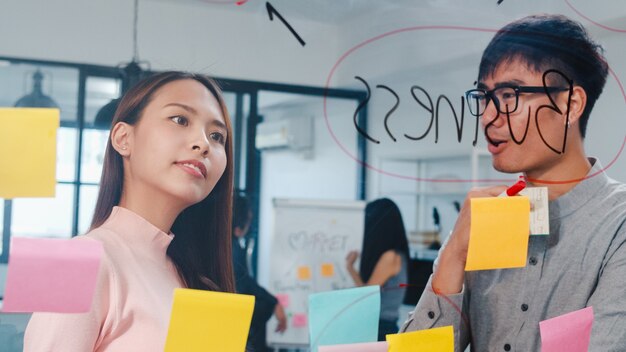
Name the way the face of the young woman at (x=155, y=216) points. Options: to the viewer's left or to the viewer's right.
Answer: to the viewer's right

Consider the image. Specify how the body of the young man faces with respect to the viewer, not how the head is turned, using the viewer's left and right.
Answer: facing the viewer and to the left of the viewer

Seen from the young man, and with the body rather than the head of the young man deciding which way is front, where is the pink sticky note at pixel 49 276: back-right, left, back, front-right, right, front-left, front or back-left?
front

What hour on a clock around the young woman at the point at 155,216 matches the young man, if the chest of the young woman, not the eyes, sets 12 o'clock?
The young man is roughly at 10 o'clock from the young woman.

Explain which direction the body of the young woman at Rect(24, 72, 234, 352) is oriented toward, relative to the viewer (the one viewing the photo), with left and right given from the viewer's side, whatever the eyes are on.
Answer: facing the viewer and to the right of the viewer

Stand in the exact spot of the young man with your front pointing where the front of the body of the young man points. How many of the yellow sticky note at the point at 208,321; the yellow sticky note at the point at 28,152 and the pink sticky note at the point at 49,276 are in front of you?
3

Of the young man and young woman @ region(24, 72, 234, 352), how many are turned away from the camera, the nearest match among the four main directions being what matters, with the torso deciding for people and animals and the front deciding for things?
0
